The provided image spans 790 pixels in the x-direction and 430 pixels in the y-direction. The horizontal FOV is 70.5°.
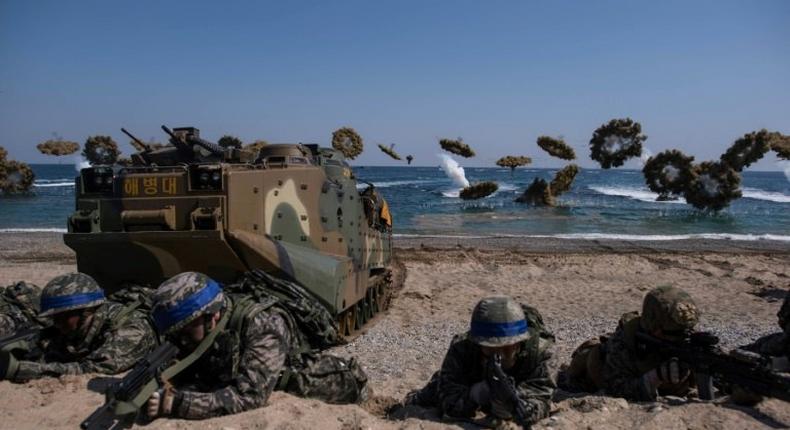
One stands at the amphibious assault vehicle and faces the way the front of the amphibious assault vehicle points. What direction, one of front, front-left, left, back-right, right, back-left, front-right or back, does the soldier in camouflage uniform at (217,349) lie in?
front-left

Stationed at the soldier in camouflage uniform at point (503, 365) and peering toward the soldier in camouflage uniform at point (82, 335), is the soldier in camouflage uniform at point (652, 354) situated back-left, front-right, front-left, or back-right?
back-right

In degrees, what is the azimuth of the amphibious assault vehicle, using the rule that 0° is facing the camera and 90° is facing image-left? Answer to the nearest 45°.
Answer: approximately 45°

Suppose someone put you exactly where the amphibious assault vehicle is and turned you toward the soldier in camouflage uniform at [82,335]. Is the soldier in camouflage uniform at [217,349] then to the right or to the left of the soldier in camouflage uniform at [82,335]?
left

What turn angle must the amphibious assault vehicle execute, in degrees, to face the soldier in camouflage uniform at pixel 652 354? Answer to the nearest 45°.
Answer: approximately 90° to its left

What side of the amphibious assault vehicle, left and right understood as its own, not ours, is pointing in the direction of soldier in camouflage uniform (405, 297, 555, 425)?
left

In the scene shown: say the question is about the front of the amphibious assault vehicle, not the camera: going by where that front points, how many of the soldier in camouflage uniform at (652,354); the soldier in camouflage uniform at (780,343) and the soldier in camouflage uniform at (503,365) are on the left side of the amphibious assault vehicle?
3

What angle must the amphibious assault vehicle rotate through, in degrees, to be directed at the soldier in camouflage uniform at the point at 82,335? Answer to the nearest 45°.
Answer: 0° — it already faces them
